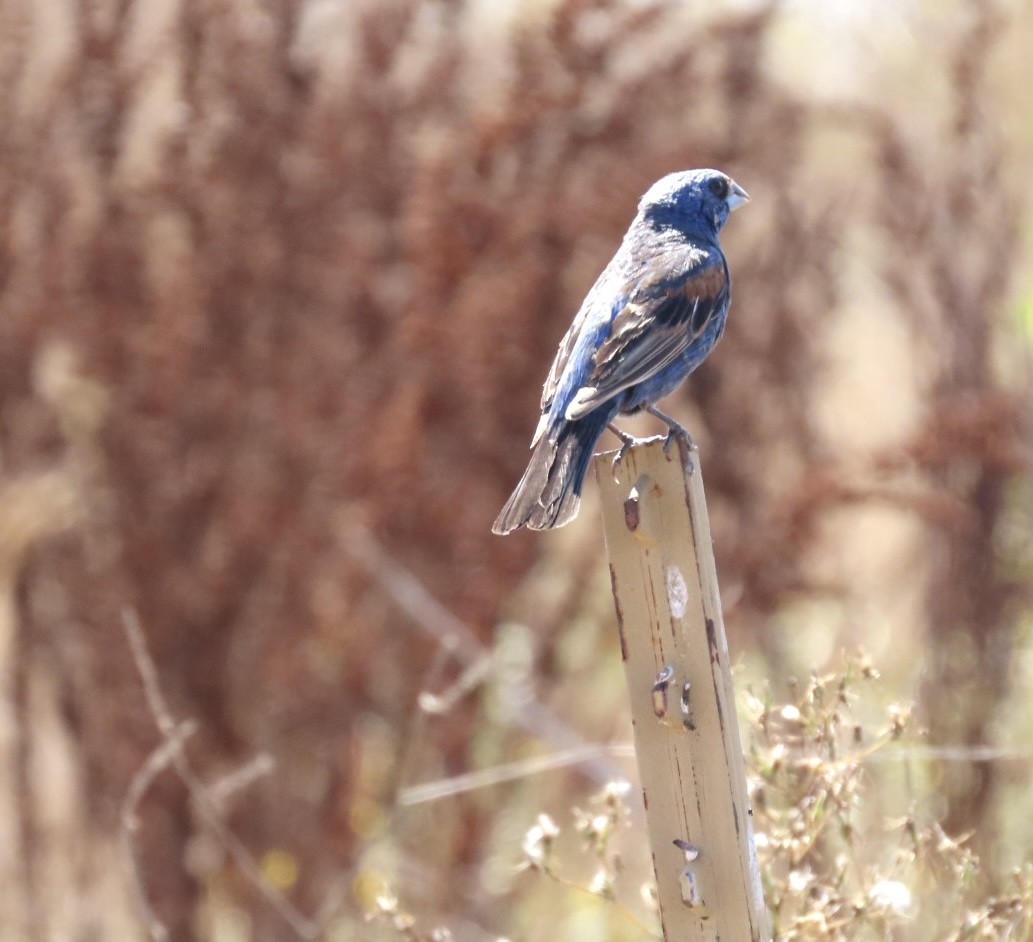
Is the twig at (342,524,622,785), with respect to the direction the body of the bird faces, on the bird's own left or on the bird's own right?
on the bird's own left

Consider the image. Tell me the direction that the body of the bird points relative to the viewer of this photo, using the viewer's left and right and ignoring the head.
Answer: facing away from the viewer and to the right of the viewer
